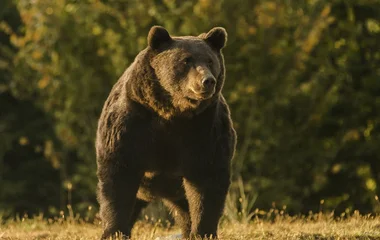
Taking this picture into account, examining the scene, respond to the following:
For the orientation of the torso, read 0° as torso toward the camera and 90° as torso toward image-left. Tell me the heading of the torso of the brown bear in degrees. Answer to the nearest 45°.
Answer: approximately 0°
